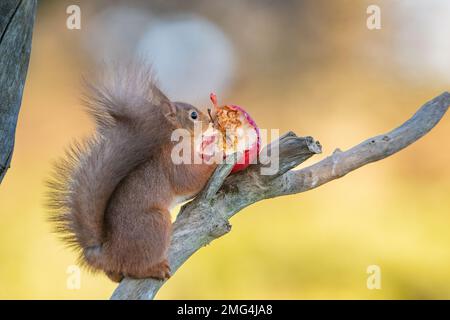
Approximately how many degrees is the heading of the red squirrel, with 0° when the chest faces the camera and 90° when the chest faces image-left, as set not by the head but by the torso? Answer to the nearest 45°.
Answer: approximately 270°
